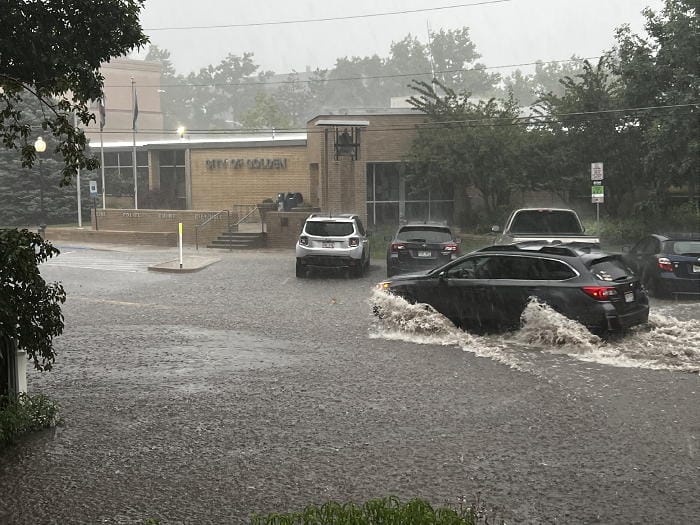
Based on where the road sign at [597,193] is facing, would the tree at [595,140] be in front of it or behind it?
behind

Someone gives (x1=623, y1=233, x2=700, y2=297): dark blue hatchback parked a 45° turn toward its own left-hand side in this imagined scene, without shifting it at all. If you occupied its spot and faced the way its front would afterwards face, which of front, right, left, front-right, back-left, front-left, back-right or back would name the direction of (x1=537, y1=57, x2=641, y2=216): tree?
right

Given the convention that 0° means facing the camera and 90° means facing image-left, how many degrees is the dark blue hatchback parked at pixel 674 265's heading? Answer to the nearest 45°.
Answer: approximately 135°

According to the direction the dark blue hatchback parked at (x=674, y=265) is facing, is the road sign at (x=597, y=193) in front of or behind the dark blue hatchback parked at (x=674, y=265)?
in front

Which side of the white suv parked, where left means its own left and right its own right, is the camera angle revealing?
back

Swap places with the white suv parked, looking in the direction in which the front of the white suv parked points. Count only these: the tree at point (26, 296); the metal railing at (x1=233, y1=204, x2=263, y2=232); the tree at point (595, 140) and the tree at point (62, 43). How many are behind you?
2

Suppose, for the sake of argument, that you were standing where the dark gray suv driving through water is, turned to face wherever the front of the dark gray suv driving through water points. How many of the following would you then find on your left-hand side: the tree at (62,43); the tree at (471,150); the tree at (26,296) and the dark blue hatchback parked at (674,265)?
2

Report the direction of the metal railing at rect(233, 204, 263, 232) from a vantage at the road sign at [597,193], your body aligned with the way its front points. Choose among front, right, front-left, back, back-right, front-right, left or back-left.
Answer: back-right

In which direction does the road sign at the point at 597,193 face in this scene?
toward the camera

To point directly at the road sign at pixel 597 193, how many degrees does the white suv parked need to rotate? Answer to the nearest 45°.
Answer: approximately 90° to its right

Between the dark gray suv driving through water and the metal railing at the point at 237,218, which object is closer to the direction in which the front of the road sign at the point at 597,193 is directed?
the dark gray suv driving through water

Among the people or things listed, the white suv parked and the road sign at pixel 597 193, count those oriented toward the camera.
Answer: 1

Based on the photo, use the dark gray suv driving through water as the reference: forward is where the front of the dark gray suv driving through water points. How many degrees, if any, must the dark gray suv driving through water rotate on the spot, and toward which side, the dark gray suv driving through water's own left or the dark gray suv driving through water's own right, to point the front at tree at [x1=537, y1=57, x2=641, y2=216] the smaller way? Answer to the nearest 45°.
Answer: approximately 45° to the dark gray suv driving through water's own right

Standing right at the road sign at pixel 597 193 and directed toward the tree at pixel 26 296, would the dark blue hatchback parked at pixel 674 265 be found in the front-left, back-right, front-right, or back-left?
front-left

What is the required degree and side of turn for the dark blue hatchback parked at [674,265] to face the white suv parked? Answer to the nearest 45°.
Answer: approximately 45° to its left

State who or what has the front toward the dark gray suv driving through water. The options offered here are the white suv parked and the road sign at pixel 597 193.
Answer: the road sign

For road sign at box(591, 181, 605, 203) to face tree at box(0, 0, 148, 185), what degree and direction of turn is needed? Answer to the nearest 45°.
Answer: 0° — it already faces it
